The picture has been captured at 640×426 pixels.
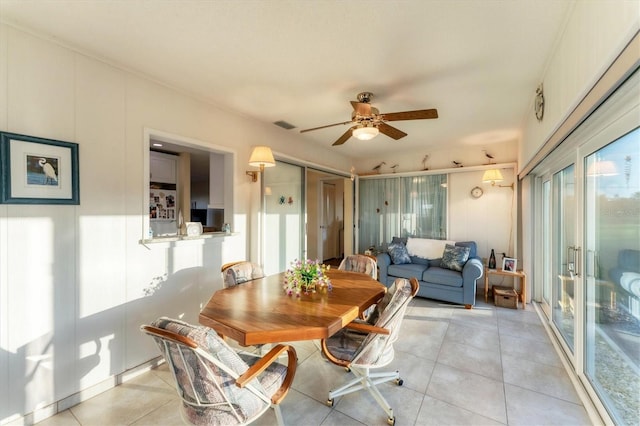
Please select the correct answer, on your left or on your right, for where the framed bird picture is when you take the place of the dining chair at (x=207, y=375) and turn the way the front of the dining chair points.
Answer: on your left

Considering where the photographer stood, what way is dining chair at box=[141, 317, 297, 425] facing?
facing away from the viewer and to the right of the viewer

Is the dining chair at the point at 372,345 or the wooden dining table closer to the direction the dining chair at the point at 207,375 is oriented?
the wooden dining table

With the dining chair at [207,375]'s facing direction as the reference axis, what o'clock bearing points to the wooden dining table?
The wooden dining table is roughly at 12 o'clock from the dining chair.

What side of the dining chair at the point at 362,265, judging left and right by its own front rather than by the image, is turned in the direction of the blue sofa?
back

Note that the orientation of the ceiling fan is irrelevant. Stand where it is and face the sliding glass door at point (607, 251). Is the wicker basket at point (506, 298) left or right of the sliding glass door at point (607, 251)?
left

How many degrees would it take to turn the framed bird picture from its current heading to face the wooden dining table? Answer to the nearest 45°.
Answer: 0° — it already faces it

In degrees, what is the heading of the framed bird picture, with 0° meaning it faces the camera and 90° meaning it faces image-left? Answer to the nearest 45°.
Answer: approximately 315°
